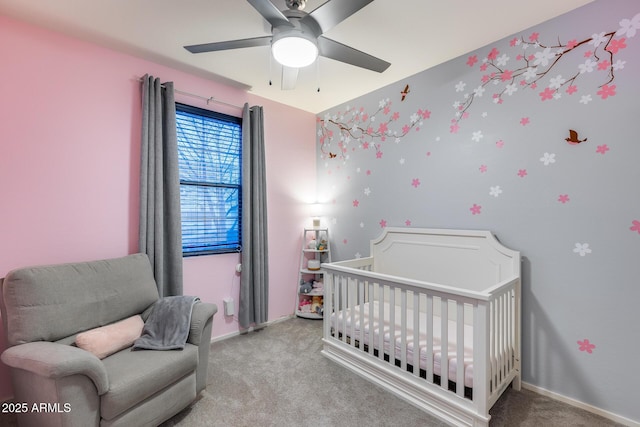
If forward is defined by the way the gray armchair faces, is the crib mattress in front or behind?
in front

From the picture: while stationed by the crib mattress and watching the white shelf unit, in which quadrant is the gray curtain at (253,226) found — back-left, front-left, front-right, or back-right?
front-left

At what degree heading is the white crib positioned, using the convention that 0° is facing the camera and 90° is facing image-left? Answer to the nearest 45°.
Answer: approximately 45°

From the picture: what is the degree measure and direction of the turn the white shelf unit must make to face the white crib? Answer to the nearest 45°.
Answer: approximately 45° to its left

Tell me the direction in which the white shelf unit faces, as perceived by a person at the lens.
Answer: facing the viewer

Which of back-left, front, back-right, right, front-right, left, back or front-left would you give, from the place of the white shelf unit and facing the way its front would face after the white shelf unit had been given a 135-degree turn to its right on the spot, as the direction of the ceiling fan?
back-left

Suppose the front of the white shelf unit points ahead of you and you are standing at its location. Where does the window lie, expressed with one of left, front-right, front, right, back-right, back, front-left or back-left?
front-right

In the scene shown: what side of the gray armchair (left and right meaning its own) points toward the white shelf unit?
left

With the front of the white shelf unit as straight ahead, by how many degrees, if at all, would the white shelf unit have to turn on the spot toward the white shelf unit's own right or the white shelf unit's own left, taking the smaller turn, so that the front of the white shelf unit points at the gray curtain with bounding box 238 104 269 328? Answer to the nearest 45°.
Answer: approximately 45° to the white shelf unit's own right

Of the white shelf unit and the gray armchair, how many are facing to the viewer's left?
0

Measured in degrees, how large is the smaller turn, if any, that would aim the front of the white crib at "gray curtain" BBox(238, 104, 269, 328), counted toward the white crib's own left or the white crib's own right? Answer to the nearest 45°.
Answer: approximately 45° to the white crib's own right

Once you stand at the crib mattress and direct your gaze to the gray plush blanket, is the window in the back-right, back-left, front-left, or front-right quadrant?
front-right

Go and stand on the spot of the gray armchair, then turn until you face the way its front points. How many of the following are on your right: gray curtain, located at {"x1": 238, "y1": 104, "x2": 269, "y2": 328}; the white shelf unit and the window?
0

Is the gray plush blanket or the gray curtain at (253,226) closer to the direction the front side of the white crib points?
the gray plush blanket

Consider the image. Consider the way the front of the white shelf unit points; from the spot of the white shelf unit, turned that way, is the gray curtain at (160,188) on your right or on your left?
on your right

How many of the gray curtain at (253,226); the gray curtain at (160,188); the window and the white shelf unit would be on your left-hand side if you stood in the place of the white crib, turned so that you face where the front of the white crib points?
0

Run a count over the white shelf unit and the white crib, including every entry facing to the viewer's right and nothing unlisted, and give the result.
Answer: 0
